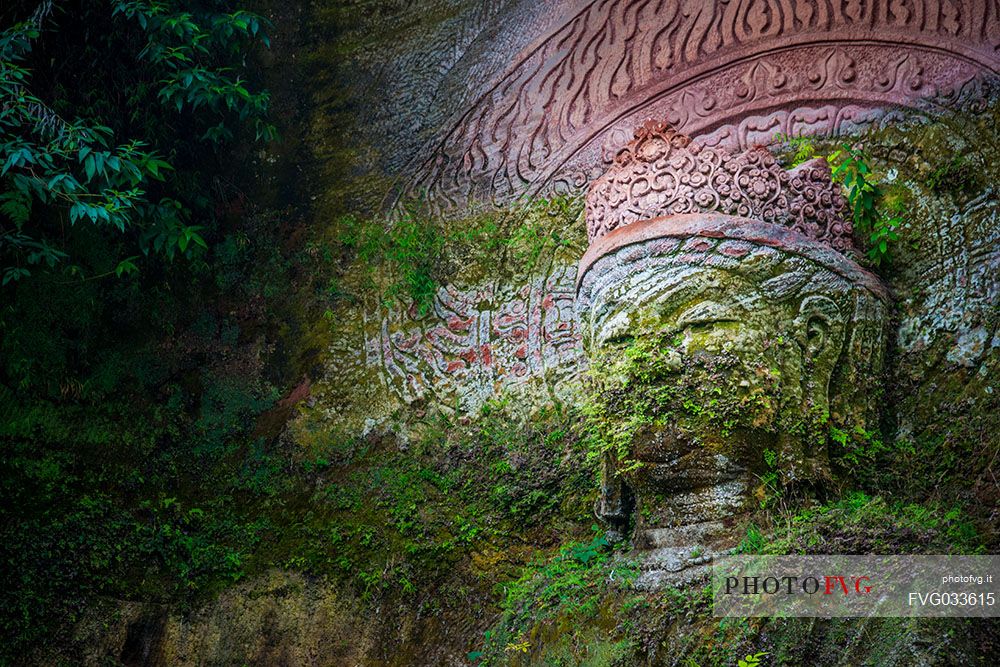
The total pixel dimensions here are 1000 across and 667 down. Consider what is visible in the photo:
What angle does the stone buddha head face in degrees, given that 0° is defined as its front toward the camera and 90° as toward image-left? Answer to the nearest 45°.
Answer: approximately 45°

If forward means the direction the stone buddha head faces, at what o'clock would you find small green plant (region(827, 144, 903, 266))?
The small green plant is roughly at 7 o'clock from the stone buddha head.
